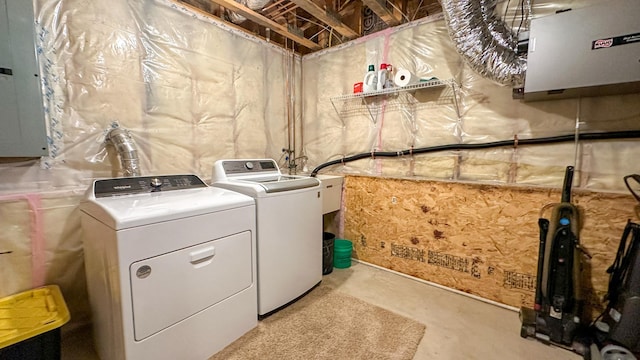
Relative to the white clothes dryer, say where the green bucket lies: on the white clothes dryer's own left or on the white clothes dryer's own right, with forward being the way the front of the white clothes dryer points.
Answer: on the white clothes dryer's own left

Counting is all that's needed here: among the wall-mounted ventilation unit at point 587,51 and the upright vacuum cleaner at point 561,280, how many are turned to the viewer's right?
0

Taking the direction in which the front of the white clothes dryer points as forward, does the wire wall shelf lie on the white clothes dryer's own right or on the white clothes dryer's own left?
on the white clothes dryer's own left

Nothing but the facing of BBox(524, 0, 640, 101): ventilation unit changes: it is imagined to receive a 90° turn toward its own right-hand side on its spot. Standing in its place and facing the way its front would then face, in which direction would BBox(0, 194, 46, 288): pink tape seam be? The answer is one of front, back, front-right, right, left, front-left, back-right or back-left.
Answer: left

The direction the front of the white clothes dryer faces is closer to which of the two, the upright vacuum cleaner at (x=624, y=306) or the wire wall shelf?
the upright vacuum cleaner

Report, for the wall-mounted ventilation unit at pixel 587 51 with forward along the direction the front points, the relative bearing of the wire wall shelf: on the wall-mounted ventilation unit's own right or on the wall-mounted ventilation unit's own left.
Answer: on the wall-mounted ventilation unit's own right

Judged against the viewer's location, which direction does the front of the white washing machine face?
facing the viewer and to the right of the viewer

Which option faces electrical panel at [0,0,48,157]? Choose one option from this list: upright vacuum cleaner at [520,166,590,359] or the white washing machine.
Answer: the upright vacuum cleaner

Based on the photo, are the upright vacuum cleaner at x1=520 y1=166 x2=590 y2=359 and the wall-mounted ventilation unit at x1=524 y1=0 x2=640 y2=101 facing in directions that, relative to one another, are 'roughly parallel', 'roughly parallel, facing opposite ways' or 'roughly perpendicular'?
roughly parallel

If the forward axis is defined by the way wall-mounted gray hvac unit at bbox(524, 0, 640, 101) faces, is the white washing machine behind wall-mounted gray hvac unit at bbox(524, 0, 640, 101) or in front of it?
in front

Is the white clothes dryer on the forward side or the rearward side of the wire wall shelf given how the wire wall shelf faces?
on the forward side

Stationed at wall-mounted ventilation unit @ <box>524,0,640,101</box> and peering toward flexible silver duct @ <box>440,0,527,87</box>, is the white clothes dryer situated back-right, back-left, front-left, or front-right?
front-left

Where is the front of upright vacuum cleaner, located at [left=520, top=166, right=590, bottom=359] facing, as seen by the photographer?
facing the viewer and to the left of the viewer

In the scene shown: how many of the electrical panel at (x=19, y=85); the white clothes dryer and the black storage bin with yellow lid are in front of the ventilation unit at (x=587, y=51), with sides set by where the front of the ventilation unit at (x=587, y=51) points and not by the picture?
3

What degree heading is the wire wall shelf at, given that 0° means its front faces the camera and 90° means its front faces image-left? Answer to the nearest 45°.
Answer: approximately 45°
